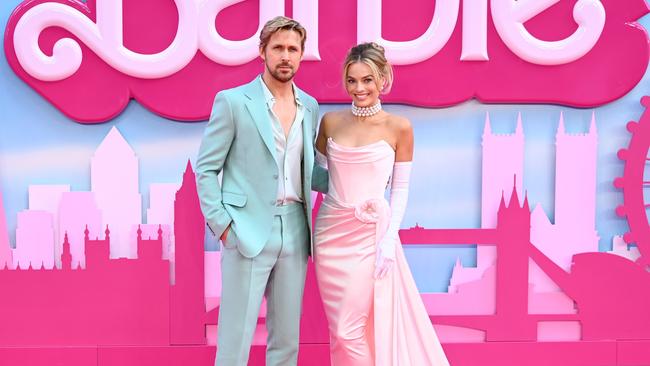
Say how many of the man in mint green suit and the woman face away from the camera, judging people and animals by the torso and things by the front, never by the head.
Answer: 0

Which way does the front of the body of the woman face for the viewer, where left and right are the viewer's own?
facing the viewer

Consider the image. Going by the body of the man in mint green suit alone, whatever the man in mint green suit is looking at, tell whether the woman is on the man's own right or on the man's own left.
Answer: on the man's own left

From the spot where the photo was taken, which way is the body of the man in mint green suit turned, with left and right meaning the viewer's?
facing the viewer and to the right of the viewer

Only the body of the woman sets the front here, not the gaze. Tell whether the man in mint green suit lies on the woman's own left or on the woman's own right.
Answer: on the woman's own right
